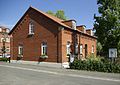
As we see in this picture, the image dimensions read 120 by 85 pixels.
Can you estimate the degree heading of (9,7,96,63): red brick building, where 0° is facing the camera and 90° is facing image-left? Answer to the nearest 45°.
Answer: approximately 315°

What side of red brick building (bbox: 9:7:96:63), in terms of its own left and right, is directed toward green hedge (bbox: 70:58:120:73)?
front

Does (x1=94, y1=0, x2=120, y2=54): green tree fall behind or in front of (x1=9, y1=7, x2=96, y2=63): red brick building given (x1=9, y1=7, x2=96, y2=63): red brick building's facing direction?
in front
